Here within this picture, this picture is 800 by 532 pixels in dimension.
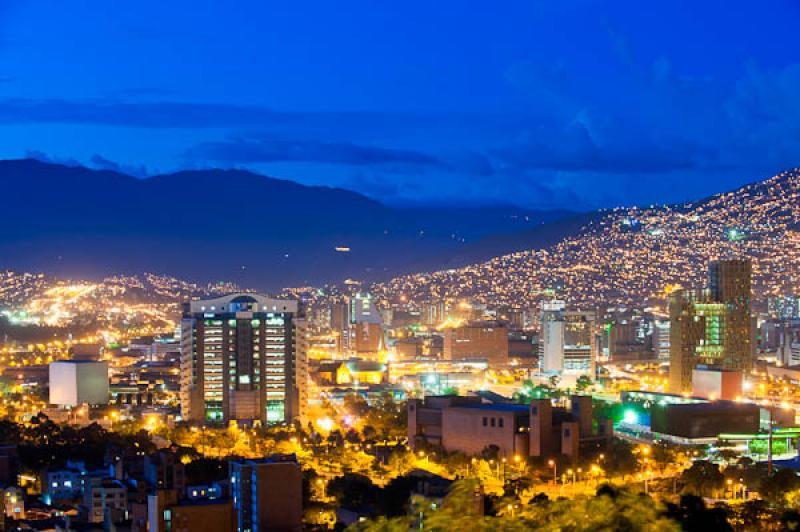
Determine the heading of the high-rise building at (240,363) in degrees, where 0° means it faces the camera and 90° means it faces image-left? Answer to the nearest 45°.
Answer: approximately 0°

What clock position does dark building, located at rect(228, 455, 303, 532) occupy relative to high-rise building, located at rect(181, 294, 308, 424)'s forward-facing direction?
The dark building is roughly at 12 o'clock from the high-rise building.

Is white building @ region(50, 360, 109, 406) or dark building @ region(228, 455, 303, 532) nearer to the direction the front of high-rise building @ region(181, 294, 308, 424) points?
the dark building

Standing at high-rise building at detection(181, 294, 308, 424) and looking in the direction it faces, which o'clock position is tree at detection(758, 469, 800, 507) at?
The tree is roughly at 11 o'clock from the high-rise building.

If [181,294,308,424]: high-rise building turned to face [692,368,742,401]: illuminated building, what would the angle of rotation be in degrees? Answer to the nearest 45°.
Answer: approximately 90° to its left

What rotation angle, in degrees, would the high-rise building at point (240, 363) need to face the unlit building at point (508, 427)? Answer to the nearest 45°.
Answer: approximately 45° to its left

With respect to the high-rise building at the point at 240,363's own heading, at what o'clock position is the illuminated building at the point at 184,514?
The illuminated building is roughly at 12 o'clock from the high-rise building.

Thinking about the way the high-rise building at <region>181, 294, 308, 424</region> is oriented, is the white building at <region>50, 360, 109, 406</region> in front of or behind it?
behind

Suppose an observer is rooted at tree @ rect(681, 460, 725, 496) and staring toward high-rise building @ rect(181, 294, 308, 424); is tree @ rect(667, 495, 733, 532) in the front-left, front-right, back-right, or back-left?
back-left

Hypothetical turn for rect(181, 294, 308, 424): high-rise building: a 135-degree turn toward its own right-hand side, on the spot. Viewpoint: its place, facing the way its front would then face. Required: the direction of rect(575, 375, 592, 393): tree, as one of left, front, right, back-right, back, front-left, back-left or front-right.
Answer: right

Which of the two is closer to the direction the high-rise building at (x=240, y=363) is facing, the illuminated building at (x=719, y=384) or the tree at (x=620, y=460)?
the tree
